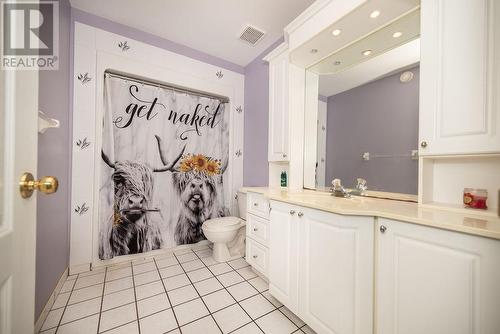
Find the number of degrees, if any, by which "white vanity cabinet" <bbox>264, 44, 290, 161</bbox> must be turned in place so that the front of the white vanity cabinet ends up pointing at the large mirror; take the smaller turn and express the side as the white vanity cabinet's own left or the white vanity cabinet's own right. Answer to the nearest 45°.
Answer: approximately 90° to the white vanity cabinet's own left

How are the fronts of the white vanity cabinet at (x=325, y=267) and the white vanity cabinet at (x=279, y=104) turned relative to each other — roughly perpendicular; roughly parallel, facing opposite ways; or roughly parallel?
roughly parallel

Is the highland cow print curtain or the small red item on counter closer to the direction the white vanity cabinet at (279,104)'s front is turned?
the highland cow print curtain

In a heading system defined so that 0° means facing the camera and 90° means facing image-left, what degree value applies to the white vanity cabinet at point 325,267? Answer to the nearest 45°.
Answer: approximately 45°

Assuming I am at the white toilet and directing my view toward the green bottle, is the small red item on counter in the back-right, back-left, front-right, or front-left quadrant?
front-right

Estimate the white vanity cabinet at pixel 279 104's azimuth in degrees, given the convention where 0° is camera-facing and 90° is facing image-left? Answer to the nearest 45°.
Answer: approximately 45°

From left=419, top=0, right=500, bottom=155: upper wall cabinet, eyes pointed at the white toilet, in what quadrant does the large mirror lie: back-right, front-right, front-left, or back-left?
front-right

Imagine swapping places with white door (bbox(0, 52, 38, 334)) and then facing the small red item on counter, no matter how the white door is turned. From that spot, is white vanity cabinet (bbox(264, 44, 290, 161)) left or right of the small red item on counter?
left

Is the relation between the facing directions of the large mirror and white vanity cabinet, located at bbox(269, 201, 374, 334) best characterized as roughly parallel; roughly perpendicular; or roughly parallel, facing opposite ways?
roughly parallel

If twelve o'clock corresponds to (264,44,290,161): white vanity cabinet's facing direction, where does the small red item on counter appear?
The small red item on counter is roughly at 9 o'clock from the white vanity cabinet.

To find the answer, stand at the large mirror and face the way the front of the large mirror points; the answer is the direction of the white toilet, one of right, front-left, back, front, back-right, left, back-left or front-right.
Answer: front-right

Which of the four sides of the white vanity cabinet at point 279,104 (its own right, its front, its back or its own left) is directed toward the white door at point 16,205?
front

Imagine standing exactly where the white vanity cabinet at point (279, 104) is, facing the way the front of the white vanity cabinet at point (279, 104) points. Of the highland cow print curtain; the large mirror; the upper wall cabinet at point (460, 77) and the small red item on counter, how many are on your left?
3

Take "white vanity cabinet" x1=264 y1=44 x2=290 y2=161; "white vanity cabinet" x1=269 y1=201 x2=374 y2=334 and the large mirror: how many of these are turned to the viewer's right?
0

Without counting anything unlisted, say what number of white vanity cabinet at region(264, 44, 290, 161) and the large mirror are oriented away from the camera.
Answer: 0

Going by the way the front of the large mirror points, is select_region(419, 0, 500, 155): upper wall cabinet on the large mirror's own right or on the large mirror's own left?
on the large mirror's own left
